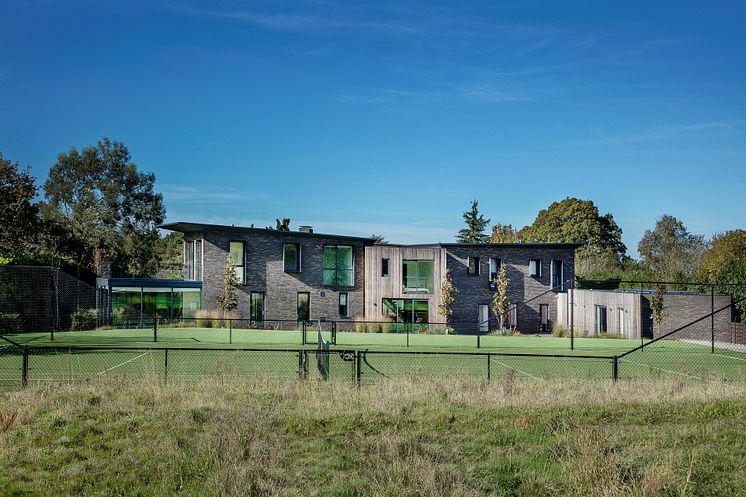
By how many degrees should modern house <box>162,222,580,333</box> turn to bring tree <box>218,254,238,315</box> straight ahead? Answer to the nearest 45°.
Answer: approximately 45° to its right

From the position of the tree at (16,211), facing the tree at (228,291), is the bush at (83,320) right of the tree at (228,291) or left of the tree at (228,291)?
right

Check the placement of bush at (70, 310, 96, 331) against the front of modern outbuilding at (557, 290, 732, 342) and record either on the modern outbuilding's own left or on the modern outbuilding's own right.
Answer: on the modern outbuilding's own right

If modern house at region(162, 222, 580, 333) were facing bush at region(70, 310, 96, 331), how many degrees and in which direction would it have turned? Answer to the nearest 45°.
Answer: approximately 45° to its right

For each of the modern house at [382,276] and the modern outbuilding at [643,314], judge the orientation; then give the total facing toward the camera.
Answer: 2

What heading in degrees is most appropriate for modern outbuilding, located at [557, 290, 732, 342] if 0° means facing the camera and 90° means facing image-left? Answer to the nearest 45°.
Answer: approximately 0°

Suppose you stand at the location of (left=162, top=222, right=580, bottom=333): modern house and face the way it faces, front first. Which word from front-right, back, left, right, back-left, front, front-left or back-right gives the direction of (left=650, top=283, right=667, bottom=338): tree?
front-left
